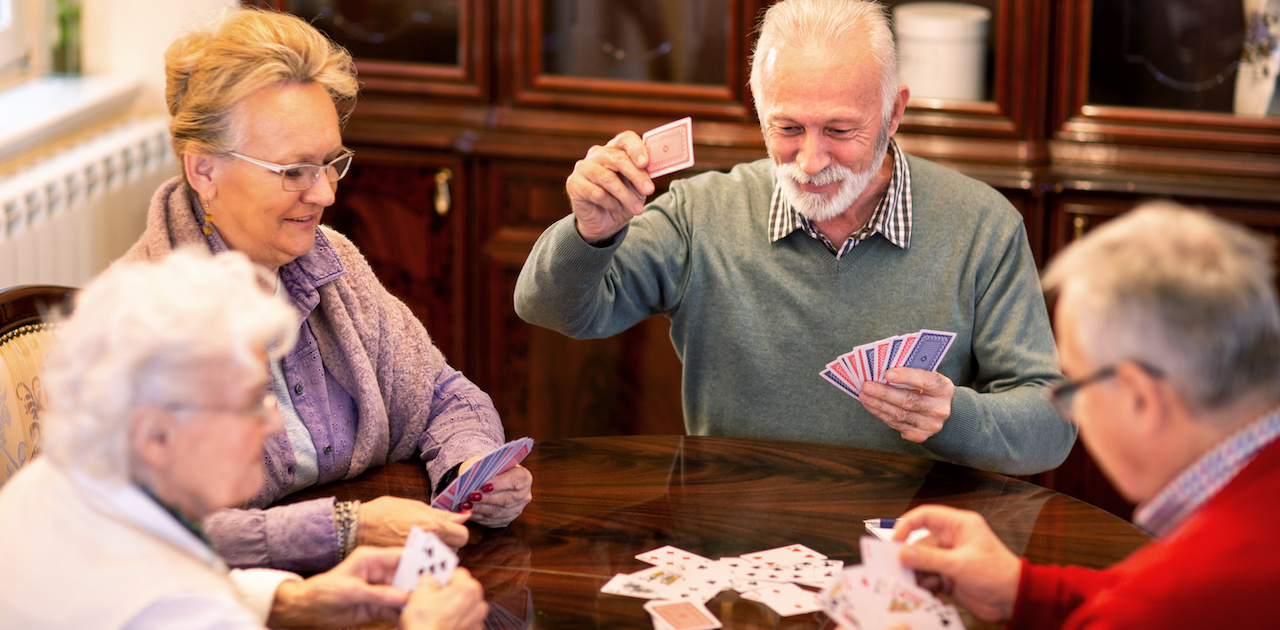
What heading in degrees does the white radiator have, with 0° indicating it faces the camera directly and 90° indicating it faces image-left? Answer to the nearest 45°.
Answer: approximately 315°

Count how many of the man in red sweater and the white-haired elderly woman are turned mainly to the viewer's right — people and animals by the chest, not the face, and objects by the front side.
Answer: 1

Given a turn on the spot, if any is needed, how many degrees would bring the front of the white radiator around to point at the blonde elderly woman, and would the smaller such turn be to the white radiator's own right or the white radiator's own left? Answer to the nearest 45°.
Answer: approximately 45° to the white radiator's own right

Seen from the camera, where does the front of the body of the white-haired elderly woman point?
to the viewer's right

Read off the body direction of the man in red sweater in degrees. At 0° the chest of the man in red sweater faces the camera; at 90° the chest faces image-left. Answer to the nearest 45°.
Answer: approximately 135°

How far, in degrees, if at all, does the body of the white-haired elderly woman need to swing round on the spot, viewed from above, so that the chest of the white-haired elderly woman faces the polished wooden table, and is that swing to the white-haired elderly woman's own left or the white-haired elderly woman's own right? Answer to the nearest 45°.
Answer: approximately 45° to the white-haired elderly woman's own left
